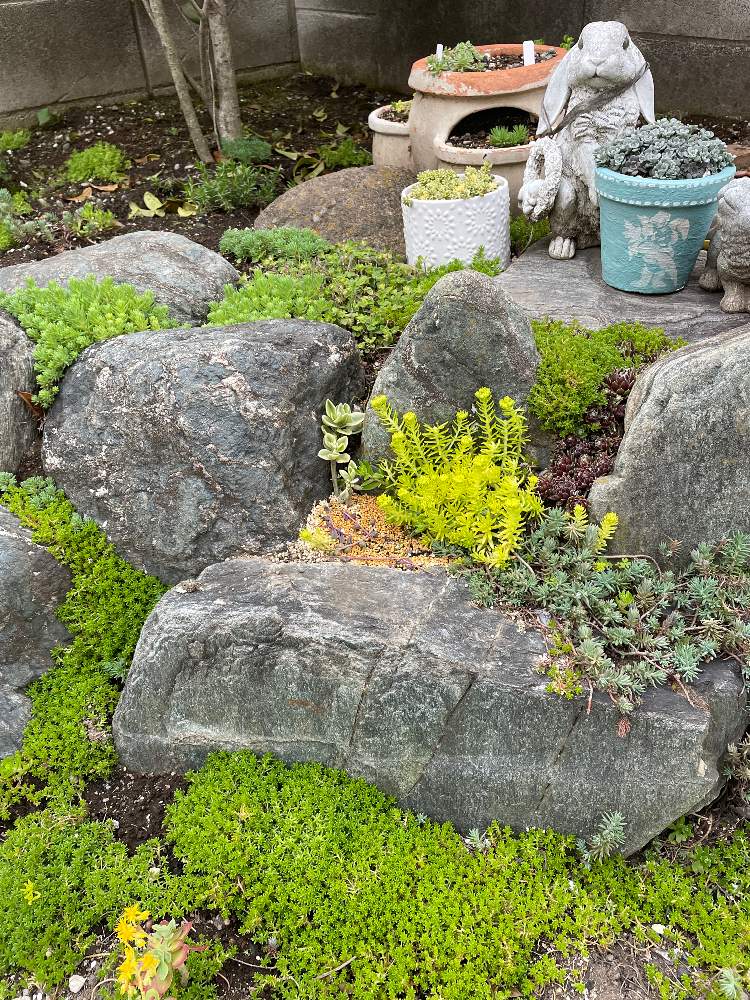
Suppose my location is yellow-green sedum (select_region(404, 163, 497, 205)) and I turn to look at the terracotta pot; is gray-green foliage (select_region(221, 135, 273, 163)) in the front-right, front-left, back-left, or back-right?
front-left

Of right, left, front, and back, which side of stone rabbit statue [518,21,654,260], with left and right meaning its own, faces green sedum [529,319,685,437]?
front

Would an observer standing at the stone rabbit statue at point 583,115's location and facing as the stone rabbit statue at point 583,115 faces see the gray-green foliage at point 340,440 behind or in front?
in front

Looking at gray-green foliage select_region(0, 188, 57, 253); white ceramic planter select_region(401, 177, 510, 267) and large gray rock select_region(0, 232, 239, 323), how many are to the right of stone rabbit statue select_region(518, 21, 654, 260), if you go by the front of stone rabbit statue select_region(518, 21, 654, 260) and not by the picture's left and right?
3

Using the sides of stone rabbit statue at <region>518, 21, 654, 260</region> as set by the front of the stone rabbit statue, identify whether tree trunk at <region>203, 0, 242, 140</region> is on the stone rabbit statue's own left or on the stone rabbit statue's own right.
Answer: on the stone rabbit statue's own right

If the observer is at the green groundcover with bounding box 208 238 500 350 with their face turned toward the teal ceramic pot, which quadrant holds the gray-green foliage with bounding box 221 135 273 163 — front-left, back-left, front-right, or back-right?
back-left

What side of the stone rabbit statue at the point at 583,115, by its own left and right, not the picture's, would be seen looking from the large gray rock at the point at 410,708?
front

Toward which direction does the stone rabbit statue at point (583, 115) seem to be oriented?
toward the camera

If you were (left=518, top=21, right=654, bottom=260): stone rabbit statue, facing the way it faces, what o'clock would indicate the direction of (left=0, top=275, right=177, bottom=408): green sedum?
The green sedum is roughly at 2 o'clock from the stone rabbit statue.

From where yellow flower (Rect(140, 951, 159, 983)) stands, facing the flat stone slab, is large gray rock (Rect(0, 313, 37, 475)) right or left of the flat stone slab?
left

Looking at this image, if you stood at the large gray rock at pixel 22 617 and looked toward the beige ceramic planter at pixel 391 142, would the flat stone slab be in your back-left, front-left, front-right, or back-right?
front-right

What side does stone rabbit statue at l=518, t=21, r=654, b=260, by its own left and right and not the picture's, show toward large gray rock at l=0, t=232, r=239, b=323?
right

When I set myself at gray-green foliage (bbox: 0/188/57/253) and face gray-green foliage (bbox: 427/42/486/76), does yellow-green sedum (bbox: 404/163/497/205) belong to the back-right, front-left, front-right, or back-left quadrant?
front-right

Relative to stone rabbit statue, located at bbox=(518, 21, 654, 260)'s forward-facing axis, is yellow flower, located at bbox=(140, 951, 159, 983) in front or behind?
in front

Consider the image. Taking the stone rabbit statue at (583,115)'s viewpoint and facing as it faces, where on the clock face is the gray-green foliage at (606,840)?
The gray-green foliage is roughly at 12 o'clock from the stone rabbit statue.

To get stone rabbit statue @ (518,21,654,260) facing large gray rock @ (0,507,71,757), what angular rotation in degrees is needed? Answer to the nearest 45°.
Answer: approximately 45° to its right
